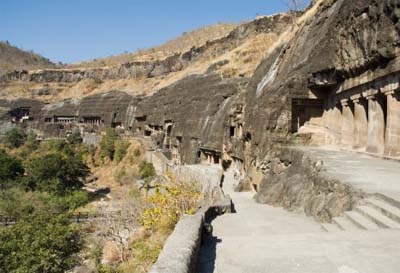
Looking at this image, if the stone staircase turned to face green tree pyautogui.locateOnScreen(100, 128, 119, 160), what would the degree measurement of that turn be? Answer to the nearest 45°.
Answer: approximately 90° to its right

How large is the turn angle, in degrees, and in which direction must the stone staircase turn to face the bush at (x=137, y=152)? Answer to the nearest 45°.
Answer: approximately 90° to its right

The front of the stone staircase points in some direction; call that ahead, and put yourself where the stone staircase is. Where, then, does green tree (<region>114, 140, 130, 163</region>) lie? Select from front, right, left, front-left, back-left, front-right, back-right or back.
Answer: right

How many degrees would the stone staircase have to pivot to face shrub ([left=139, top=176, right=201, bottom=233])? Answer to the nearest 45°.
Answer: approximately 45° to its right

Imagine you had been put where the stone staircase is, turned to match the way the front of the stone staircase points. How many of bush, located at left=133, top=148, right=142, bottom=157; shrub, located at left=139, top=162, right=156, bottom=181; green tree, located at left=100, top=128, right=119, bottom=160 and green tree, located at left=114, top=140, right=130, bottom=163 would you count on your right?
4

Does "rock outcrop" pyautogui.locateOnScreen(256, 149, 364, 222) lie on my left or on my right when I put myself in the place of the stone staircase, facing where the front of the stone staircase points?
on my right

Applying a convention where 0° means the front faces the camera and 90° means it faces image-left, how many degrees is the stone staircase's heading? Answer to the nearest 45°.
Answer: approximately 45°

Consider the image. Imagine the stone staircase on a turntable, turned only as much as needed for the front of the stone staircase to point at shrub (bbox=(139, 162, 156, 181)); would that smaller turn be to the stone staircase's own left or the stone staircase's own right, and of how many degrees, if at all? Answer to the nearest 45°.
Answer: approximately 90° to the stone staircase's own right

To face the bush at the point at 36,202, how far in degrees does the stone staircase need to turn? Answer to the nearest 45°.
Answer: approximately 90° to its right
